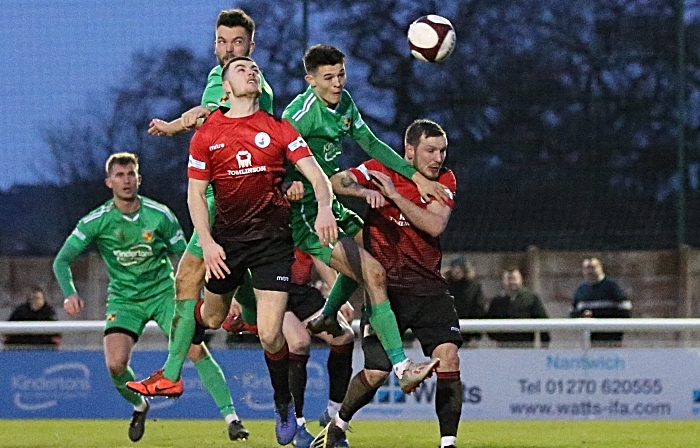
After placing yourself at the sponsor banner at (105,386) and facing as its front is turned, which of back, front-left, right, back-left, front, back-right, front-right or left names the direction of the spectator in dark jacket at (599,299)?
left

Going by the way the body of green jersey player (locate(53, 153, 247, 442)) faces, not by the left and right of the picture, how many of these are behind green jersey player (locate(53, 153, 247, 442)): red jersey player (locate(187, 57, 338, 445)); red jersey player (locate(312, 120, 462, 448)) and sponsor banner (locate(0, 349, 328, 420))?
1

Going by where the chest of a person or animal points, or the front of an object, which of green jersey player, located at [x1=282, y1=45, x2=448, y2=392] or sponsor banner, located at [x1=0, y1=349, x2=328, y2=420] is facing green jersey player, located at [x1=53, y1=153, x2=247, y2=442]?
the sponsor banner

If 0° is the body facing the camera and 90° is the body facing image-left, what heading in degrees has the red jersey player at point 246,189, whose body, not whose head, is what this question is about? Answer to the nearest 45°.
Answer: approximately 0°

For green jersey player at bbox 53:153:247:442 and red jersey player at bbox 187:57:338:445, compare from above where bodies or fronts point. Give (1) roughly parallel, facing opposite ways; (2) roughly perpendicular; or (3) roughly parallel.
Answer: roughly parallel

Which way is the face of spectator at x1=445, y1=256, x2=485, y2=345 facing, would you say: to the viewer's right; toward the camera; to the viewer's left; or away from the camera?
toward the camera

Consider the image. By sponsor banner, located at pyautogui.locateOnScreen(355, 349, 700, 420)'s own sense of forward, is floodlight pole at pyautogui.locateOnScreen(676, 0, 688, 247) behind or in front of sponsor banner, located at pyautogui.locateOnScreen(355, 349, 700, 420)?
behind

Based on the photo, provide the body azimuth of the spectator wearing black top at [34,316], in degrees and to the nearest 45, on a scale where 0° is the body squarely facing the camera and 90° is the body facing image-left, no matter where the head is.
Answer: approximately 0°

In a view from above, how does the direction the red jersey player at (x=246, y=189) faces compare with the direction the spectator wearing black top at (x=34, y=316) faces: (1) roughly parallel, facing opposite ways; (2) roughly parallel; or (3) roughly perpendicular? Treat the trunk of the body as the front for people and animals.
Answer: roughly parallel

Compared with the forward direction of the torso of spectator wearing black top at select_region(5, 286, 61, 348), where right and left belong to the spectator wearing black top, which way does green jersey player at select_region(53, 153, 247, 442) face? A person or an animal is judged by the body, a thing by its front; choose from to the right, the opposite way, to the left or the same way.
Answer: the same way

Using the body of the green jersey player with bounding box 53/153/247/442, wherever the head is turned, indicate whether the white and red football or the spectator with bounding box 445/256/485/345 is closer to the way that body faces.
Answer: the white and red football

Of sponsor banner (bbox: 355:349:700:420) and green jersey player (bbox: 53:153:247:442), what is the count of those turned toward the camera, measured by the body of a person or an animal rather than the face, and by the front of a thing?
2

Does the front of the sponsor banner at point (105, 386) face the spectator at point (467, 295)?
no

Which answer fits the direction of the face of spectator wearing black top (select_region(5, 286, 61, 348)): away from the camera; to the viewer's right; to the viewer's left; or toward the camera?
toward the camera

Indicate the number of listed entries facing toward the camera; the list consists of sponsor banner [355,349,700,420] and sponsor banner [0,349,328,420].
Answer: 2
